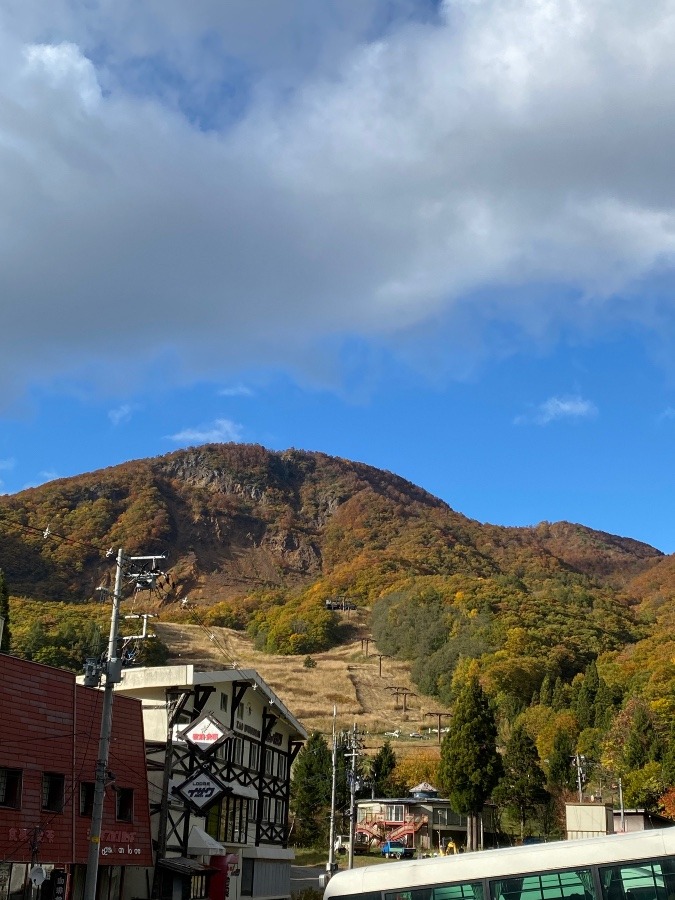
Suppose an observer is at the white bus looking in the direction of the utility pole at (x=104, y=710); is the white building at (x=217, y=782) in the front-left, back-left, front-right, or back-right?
front-right

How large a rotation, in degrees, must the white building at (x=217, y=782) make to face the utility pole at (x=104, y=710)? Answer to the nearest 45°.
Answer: approximately 45° to its right

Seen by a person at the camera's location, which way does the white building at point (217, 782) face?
facing the viewer and to the right of the viewer
